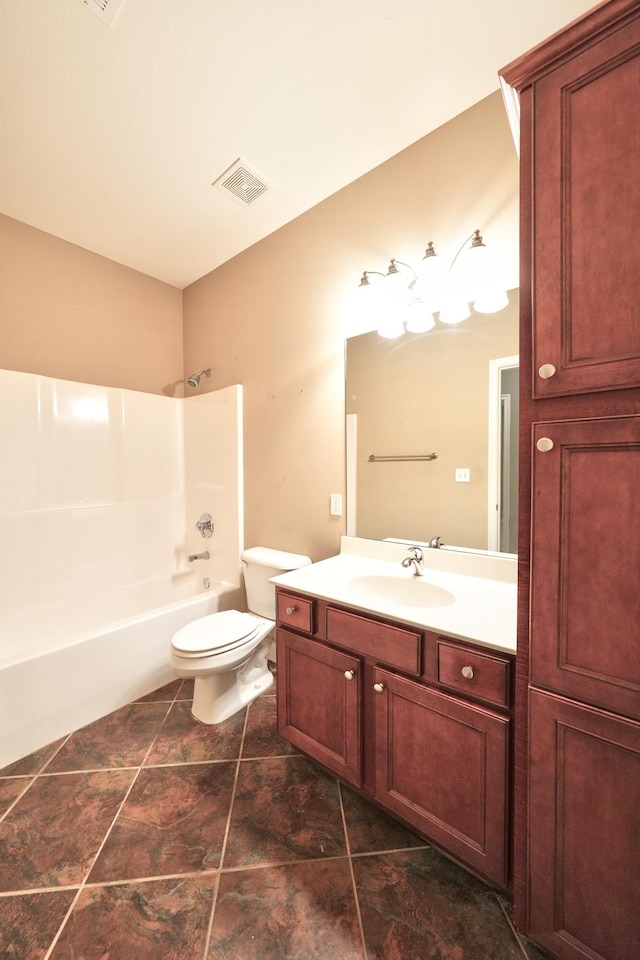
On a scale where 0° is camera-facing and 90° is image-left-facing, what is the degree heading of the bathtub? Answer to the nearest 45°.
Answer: approximately 315°

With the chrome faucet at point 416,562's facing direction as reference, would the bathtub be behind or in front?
in front

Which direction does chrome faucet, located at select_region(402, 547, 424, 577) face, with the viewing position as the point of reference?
facing the viewer and to the left of the viewer

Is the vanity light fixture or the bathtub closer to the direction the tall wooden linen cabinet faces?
the bathtub

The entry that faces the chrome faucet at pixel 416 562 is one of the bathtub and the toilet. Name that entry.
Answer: the bathtub

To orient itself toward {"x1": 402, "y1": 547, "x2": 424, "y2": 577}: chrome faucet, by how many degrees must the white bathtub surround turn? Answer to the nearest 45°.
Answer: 0° — it already faces it

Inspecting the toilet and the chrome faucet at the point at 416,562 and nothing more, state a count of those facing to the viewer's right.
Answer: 0

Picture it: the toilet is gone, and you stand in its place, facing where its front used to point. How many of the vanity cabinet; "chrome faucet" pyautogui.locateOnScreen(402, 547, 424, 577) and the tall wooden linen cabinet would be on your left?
3

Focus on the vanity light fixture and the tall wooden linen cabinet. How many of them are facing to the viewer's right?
0

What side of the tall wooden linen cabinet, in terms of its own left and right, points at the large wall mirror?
right
